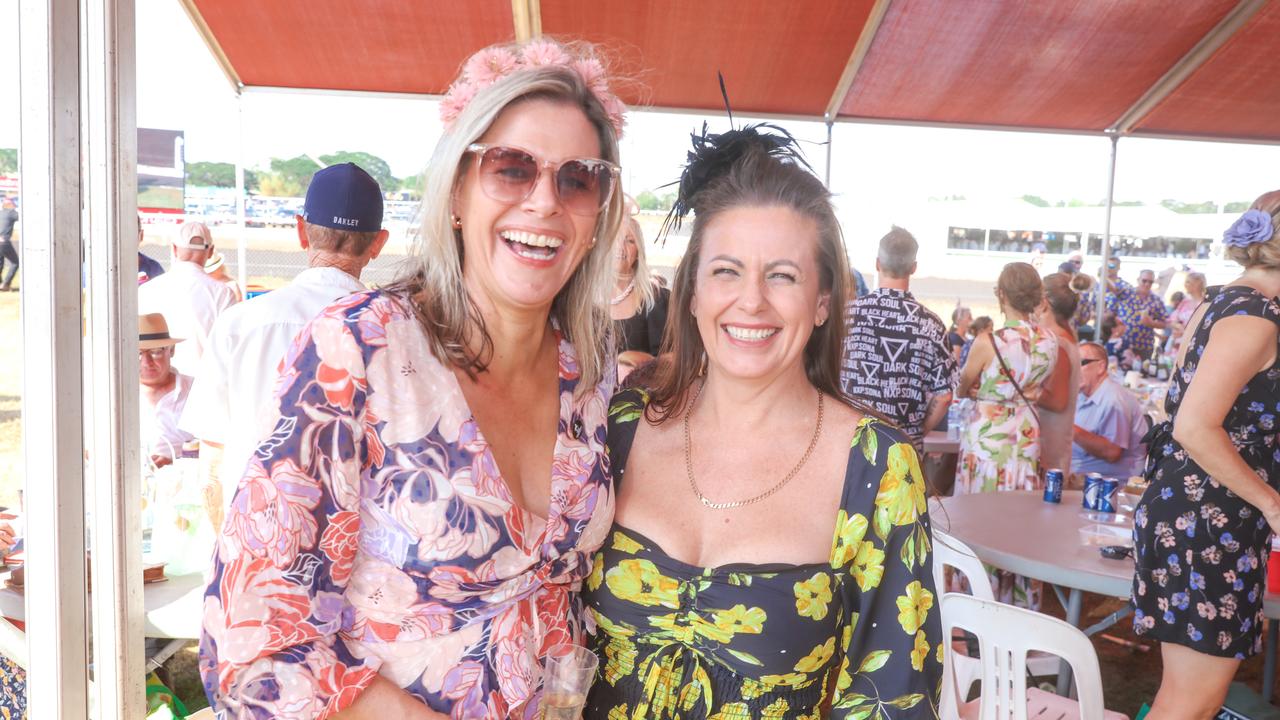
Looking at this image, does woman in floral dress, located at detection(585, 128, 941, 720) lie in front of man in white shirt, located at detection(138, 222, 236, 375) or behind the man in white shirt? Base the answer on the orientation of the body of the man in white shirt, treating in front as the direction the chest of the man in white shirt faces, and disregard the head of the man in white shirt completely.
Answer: behind

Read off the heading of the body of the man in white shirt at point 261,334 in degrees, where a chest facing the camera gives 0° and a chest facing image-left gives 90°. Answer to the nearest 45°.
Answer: approximately 180°

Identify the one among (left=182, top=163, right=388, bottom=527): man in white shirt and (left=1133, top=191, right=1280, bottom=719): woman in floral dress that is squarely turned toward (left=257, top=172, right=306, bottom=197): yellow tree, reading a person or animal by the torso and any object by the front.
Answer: the man in white shirt

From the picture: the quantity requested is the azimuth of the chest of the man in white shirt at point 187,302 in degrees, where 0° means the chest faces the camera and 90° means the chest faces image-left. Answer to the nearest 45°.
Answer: approximately 180°

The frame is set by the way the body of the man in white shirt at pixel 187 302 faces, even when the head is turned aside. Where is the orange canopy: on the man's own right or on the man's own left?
on the man's own right

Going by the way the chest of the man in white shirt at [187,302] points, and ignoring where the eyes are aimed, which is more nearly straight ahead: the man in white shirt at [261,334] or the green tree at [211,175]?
the green tree

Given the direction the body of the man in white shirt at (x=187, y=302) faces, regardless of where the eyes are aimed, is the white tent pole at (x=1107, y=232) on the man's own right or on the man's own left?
on the man's own right

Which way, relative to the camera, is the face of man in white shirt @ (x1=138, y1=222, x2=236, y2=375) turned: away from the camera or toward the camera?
away from the camera

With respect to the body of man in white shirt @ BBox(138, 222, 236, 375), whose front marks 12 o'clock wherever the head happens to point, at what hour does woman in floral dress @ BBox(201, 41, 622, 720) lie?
The woman in floral dress is roughly at 6 o'clock from the man in white shirt.

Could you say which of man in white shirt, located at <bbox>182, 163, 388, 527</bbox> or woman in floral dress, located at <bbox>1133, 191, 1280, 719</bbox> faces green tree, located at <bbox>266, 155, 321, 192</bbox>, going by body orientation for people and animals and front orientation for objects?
the man in white shirt

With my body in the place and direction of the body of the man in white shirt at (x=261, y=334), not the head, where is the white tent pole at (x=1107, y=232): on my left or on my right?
on my right
